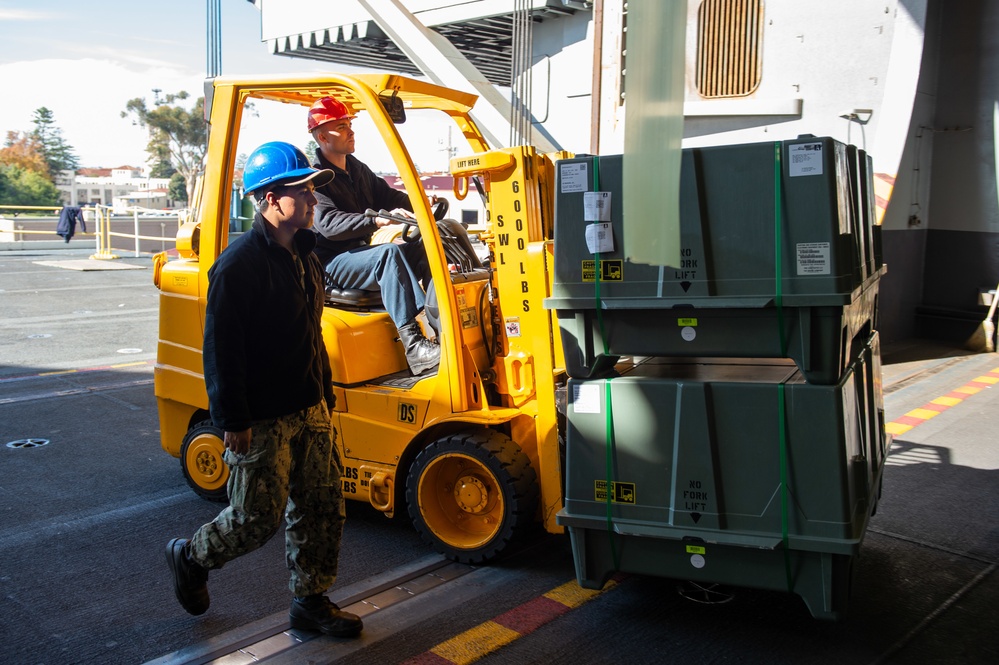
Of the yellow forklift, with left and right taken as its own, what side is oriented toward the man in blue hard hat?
right

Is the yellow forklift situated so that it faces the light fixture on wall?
no

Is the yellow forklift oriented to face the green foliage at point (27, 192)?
no

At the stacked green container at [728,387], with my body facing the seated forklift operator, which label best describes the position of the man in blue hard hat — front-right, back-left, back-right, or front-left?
front-left

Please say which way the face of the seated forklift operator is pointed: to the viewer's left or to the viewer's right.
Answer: to the viewer's right

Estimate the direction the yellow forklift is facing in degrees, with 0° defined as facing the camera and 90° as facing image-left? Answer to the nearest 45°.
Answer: approximately 315°
